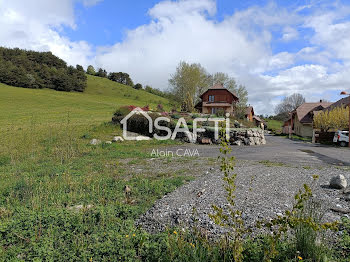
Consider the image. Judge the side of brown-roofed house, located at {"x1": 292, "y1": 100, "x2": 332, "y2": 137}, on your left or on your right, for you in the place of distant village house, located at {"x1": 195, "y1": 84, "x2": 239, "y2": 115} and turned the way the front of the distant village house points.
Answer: on your left

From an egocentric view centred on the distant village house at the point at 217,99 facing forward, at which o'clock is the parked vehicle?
The parked vehicle is roughly at 11 o'clock from the distant village house.

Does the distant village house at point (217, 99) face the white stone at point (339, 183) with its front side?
yes

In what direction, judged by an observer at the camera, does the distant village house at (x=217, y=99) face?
facing the viewer

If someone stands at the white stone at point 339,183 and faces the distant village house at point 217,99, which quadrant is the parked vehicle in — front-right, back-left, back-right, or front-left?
front-right

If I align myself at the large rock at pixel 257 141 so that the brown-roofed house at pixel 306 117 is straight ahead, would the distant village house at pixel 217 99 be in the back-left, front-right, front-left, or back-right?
front-left

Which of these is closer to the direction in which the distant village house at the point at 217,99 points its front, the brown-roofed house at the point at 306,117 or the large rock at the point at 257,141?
the large rock

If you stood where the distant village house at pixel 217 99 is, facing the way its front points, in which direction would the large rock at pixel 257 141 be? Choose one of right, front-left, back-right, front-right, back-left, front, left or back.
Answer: front

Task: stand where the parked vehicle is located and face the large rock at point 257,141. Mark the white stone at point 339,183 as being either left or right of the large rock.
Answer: left
